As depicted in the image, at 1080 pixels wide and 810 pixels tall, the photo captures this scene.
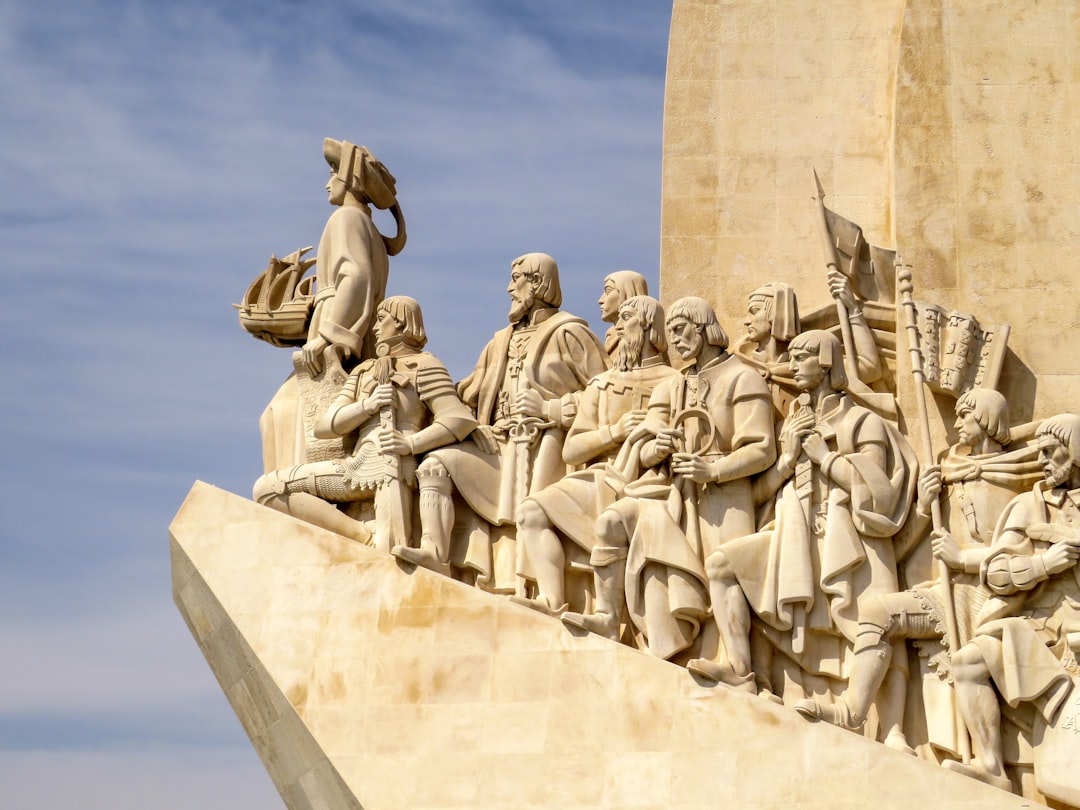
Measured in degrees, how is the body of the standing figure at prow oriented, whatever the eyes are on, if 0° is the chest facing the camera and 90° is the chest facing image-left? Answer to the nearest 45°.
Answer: approximately 90°

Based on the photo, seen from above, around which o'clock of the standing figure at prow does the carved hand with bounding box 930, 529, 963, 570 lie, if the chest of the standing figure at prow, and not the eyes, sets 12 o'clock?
The carved hand is roughly at 7 o'clock from the standing figure at prow.

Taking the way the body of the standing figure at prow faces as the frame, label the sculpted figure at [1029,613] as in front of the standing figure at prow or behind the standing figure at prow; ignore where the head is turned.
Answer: behind

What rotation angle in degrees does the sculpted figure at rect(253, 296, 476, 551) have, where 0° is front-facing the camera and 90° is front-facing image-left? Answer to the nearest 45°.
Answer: approximately 45°

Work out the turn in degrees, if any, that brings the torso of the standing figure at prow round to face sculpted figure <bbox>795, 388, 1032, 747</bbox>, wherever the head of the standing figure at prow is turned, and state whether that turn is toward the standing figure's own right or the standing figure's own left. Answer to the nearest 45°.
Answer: approximately 135° to the standing figure's own left
